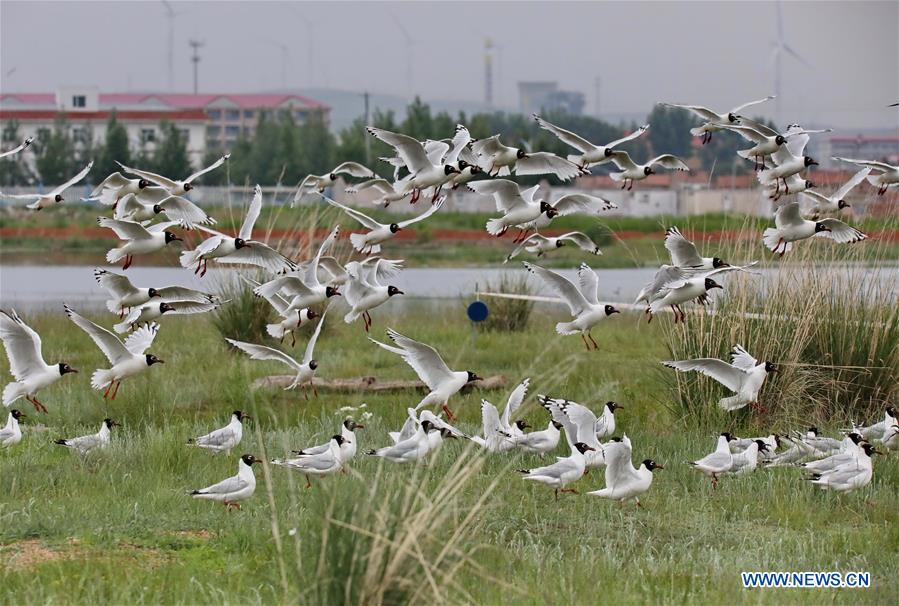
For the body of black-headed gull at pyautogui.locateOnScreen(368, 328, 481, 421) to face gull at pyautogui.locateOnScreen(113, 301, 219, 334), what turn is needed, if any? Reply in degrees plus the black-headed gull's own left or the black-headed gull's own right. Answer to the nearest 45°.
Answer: approximately 135° to the black-headed gull's own left

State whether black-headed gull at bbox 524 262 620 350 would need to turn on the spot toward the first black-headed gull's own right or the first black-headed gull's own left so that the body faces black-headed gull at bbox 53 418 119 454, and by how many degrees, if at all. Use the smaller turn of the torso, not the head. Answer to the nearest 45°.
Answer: approximately 180°

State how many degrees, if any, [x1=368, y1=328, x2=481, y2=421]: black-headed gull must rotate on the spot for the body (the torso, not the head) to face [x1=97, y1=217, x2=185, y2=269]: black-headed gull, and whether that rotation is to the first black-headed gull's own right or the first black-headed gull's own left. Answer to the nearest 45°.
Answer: approximately 135° to the first black-headed gull's own left

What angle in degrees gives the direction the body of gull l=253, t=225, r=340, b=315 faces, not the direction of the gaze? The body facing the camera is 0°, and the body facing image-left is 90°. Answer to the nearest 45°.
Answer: approximately 270°

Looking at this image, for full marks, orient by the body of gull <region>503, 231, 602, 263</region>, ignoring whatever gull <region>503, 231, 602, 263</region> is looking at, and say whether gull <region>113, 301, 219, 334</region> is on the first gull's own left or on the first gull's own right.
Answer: on the first gull's own right

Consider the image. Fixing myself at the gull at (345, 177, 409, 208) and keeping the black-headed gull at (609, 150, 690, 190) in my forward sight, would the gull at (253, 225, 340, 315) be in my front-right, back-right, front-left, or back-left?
back-right

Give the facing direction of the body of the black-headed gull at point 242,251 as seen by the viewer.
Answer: to the viewer's right

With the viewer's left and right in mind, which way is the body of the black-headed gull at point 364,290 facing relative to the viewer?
facing to the right of the viewer

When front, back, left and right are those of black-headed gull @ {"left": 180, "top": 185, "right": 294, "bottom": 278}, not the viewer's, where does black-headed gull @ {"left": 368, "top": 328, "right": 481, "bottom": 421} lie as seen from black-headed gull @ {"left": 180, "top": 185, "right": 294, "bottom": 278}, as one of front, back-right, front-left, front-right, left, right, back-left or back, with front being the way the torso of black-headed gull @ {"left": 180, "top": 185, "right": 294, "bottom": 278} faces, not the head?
front-right

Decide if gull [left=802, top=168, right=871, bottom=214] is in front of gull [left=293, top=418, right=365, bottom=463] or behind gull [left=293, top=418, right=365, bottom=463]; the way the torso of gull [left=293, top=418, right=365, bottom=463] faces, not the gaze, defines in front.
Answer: in front

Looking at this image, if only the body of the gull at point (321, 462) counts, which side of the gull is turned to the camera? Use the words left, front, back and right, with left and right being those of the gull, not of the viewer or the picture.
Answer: right

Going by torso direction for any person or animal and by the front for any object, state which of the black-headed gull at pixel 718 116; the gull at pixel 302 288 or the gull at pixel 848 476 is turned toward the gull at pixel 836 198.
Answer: the gull at pixel 302 288

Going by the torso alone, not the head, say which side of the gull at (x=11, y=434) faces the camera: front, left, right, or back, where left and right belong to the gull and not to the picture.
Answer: right

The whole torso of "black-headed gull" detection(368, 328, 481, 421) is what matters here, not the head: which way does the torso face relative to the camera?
to the viewer's right

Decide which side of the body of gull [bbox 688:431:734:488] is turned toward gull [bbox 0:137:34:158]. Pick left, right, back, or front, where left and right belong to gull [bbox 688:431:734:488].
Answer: back

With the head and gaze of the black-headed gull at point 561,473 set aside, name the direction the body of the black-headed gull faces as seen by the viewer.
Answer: to the viewer's right

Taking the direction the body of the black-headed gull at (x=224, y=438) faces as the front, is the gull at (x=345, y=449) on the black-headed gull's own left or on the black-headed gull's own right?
on the black-headed gull's own right

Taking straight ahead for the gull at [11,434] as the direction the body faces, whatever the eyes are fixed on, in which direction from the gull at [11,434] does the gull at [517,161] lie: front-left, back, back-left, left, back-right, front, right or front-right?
front

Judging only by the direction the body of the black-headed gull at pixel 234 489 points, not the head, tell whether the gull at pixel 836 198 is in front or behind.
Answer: in front

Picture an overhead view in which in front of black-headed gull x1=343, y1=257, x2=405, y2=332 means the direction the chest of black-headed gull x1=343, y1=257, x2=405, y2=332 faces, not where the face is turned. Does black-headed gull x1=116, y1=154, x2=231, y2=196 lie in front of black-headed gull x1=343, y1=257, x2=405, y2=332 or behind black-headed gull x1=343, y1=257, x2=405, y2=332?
behind

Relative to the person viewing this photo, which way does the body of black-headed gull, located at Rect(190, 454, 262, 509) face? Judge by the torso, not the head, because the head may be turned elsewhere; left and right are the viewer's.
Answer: facing to the right of the viewer

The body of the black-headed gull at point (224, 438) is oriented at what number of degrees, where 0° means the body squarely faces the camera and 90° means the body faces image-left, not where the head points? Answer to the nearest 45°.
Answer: approximately 270°
